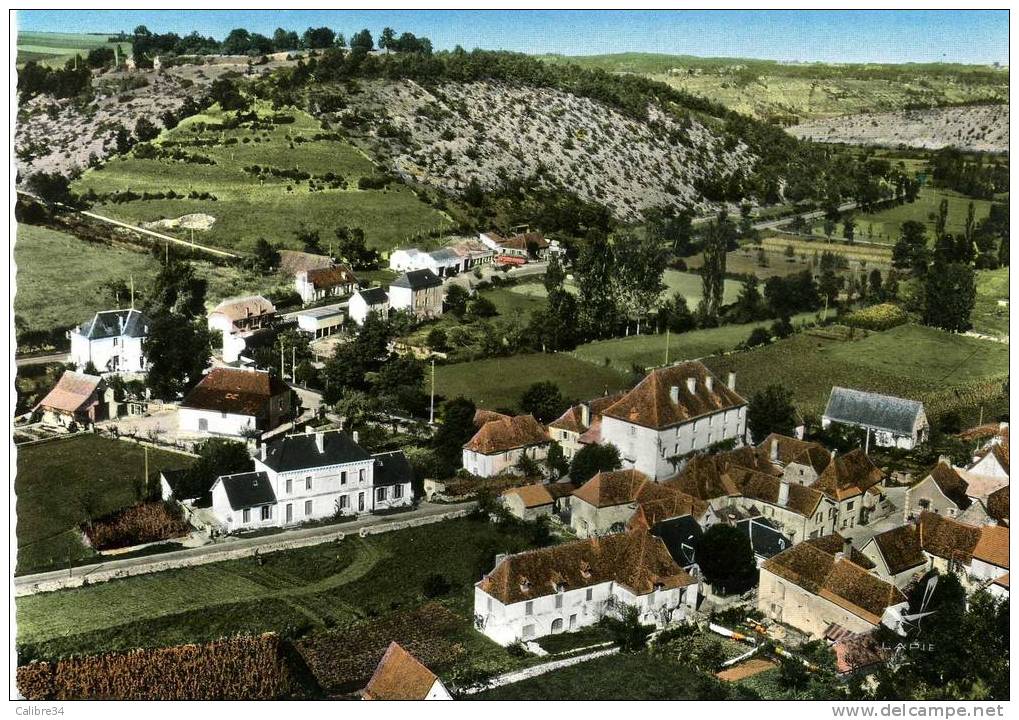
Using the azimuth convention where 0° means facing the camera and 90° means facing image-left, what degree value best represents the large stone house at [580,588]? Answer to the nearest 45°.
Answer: approximately 315°

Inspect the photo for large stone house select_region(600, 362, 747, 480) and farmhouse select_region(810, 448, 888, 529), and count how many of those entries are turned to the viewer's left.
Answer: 0

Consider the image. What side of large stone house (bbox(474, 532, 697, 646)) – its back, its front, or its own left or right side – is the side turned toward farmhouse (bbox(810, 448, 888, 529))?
left

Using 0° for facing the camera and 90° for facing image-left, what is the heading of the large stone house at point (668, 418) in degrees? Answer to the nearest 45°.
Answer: approximately 315°

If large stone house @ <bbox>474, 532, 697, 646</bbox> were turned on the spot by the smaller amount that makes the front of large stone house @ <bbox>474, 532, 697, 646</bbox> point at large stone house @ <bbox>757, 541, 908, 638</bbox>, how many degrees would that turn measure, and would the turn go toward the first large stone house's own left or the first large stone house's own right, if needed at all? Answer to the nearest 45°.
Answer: approximately 45° to the first large stone house's own left
